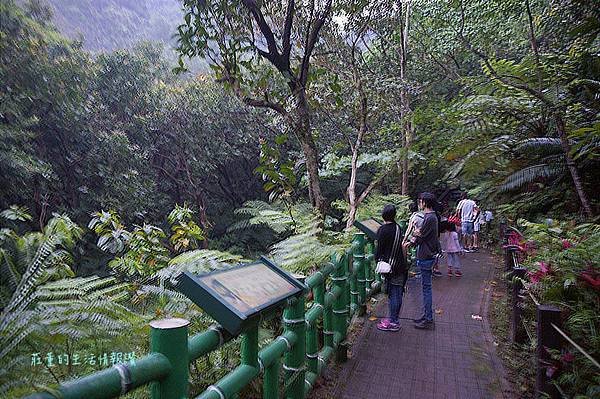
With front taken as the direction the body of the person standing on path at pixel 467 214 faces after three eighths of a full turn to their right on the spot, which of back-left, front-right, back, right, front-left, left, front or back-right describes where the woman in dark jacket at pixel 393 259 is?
front-right

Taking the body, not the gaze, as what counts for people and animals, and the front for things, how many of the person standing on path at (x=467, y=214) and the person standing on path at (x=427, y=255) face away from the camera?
1

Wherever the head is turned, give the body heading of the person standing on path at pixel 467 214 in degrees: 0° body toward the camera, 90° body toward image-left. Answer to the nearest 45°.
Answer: approximately 180°

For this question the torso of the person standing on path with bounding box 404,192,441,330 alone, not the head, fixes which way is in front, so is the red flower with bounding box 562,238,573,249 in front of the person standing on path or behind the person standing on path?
behind

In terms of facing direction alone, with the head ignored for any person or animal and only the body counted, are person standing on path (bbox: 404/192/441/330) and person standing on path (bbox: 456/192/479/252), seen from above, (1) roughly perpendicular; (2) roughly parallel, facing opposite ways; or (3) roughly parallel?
roughly perpendicular
